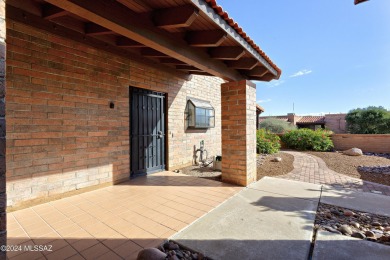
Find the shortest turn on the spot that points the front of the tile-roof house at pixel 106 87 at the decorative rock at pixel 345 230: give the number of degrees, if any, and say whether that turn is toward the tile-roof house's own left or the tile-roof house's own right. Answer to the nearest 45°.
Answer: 0° — it already faces it

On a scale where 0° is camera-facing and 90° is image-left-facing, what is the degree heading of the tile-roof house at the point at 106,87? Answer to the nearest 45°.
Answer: approximately 315°

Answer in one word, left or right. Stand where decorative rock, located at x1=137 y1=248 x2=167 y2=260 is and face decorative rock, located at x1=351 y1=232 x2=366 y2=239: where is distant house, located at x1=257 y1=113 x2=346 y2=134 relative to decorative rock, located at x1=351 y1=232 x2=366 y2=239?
left

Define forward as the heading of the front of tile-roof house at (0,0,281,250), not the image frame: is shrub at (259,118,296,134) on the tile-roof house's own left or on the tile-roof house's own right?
on the tile-roof house's own left

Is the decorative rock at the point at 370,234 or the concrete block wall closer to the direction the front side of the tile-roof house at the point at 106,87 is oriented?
the decorative rock

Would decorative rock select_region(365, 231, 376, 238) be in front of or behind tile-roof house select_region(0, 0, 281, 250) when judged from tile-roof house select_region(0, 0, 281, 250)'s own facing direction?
in front

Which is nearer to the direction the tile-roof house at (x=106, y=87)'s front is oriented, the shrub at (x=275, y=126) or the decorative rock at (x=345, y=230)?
the decorative rock

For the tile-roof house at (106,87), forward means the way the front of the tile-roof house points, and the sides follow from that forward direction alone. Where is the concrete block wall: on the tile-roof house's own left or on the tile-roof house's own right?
on the tile-roof house's own left

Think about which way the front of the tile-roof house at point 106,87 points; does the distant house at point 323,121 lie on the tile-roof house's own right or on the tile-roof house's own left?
on the tile-roof house's own left
